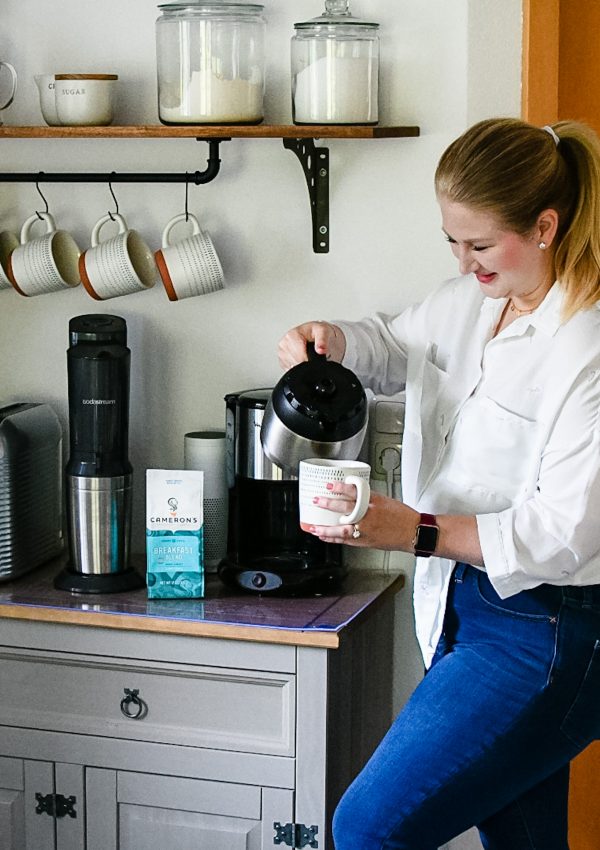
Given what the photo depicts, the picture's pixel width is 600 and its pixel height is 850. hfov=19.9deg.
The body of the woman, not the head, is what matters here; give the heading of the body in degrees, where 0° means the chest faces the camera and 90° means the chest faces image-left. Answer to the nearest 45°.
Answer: approximately 45°

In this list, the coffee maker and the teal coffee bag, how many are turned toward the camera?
2

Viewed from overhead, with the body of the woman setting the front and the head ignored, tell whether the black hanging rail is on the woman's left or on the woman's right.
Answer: on the woman's right

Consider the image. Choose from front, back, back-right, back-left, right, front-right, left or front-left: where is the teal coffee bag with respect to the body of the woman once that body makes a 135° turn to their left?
back-left

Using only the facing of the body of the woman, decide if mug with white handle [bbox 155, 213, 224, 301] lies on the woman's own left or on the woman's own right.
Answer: on the woman's own right

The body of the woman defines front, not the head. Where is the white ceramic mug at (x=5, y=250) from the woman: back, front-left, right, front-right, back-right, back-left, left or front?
right

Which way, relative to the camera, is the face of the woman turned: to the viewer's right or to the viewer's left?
to the viewer's left

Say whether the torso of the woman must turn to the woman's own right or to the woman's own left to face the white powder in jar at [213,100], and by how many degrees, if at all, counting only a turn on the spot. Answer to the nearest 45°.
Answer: approximately 90° to the woman's own right
